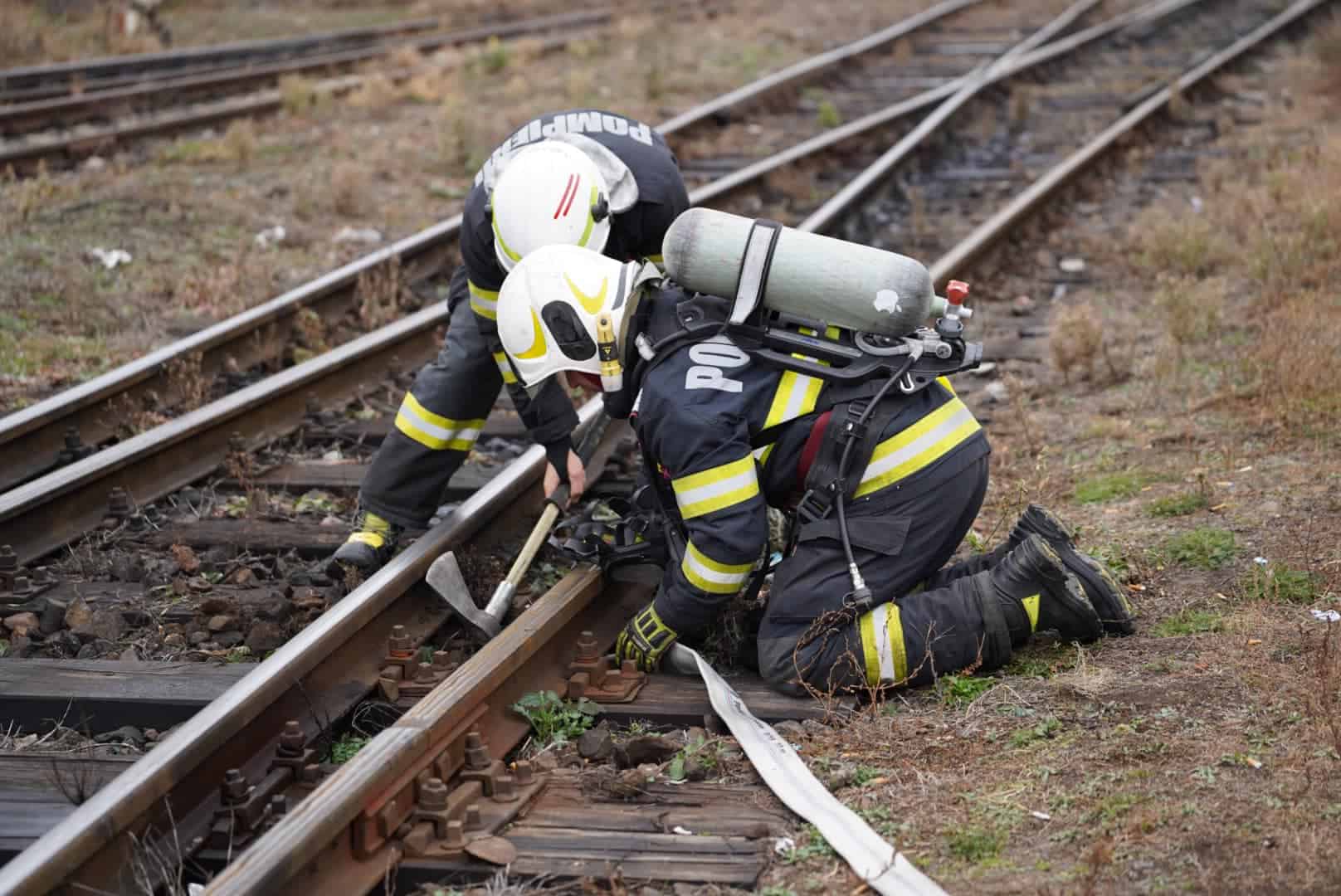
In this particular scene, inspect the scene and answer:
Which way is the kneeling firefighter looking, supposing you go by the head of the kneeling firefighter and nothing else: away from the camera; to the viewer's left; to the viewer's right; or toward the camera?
to the viewer's left

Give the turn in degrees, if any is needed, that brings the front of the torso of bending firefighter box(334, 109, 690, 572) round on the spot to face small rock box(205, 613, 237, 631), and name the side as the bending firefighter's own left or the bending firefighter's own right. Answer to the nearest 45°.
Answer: approximately 45° to the bending firefighter's own right

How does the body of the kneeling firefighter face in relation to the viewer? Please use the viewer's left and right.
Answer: facing to the left of the viewer

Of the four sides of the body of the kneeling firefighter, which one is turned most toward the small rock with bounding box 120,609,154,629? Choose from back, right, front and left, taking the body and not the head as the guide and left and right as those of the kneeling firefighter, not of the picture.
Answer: front

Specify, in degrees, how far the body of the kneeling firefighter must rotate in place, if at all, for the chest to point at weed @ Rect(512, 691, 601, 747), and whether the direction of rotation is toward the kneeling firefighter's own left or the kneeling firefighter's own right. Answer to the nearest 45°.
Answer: approximately 45° to the kneeling firefighter's own left

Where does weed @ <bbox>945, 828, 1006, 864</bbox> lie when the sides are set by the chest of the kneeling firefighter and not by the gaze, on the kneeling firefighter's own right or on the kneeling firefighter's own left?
on the kneeling firefighter's own left

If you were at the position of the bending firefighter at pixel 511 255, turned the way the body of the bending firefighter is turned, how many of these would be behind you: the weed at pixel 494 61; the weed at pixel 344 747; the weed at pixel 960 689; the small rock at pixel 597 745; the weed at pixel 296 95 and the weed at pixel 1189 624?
2

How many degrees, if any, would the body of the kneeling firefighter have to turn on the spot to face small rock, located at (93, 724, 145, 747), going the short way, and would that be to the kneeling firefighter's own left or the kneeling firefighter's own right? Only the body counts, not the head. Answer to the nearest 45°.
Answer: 0° — they already face it

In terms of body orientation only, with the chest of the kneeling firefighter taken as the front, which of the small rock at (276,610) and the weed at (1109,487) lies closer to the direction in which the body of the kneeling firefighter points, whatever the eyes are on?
the small rock

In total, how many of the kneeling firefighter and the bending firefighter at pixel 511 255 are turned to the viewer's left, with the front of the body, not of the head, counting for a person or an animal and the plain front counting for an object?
1

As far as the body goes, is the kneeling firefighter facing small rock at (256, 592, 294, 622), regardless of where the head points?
yes

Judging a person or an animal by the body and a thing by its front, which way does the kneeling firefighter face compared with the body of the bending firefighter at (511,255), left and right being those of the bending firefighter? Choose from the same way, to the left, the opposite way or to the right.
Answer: to the right

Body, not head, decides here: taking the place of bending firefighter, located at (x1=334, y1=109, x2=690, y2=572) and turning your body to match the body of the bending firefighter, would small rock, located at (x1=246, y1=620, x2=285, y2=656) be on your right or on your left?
on your right

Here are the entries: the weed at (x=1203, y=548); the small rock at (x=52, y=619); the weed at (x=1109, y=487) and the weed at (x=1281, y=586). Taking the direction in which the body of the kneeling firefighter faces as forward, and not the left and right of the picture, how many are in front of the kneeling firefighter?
1

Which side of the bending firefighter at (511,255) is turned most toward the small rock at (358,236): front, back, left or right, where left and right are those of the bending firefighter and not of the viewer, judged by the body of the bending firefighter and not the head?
back

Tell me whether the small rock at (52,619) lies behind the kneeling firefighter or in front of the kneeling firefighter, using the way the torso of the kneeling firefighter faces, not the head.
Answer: in front

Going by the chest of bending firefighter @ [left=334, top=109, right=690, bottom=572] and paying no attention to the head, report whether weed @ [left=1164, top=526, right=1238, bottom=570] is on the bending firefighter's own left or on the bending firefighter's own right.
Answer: on the bending firefighter's own left
